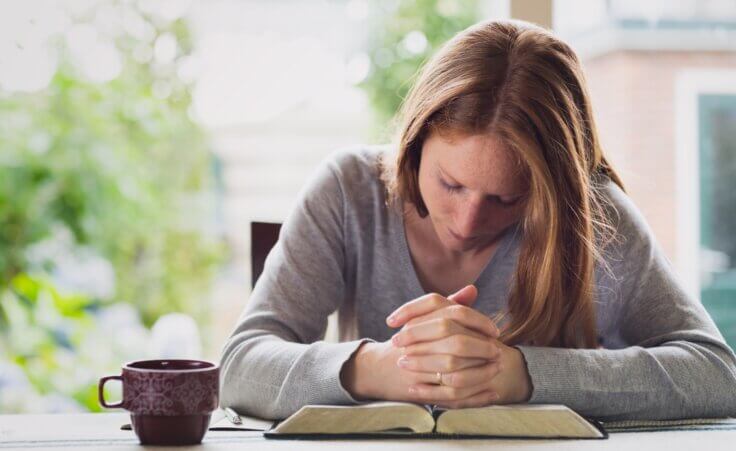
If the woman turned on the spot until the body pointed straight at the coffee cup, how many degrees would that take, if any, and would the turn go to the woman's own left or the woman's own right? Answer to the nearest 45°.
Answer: approximately 45° to the woman's own right

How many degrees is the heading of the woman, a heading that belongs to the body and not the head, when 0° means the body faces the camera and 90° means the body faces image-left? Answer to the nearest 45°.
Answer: approximately 0°
